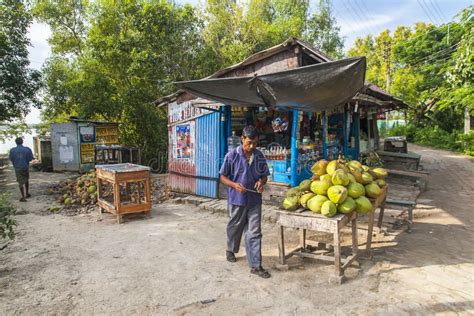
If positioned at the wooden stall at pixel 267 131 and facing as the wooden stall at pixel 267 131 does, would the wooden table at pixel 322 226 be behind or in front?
in front

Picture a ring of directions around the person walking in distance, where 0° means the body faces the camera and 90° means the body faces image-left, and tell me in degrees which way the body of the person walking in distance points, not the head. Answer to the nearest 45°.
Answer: approximately 180°

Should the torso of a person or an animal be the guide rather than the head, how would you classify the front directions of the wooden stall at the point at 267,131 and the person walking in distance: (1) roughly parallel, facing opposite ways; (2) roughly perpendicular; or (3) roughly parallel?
roughly parallel, facing opposite ways

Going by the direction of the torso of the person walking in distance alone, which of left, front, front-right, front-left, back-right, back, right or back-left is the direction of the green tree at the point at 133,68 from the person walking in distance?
front-right

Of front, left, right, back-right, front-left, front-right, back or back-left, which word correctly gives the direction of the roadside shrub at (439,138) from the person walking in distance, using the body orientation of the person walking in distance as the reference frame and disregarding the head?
right

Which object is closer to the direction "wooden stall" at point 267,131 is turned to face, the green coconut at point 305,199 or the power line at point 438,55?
the green coconut

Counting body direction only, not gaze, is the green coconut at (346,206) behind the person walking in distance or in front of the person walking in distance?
behind

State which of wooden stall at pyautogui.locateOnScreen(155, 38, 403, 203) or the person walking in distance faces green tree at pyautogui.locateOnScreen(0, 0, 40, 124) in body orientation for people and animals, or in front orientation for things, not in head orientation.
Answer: the person walking in distance

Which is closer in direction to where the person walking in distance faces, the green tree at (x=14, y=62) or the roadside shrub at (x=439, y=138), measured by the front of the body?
the green tree

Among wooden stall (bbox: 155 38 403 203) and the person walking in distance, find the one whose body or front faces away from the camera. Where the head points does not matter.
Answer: the person walking in distance

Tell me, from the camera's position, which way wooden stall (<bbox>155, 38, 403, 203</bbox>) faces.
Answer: facing the viewer and to the right of the viewer

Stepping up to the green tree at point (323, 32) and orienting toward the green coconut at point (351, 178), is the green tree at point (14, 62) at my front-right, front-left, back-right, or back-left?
front-right

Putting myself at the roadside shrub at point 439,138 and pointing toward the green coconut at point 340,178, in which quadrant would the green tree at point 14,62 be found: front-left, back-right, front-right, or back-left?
front-right
